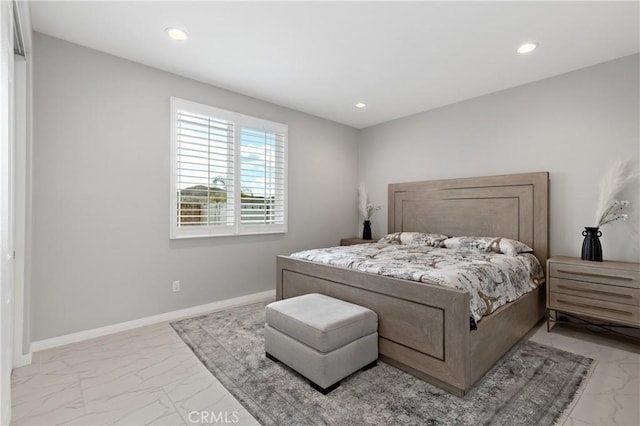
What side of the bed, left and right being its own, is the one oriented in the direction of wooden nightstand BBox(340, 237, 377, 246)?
right

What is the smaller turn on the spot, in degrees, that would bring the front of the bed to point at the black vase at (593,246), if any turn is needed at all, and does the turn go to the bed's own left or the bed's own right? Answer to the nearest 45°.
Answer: approximately 180°

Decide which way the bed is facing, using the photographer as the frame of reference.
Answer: facing the viewer and to the left of the viewer

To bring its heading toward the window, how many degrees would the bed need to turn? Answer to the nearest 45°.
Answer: approximately 45° to its right
